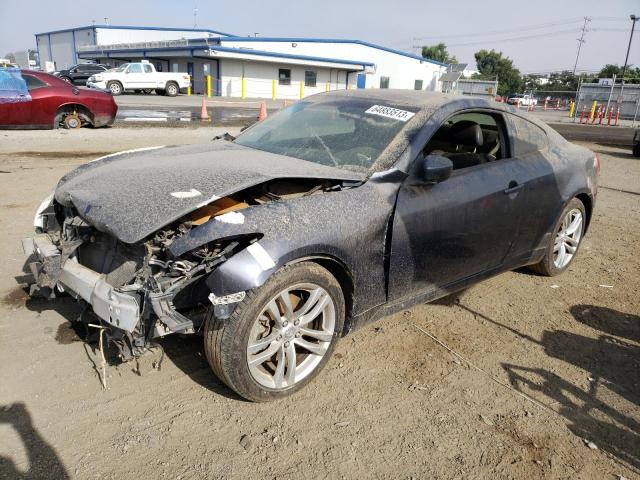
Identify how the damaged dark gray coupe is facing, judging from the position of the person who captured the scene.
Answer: facing the viewer and to the left of the viewer

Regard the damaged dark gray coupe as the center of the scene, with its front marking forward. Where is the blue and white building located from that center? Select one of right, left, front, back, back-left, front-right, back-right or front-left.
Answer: back-right

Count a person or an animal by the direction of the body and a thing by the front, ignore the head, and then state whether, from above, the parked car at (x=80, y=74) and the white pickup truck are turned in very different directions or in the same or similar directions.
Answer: same or similar directions

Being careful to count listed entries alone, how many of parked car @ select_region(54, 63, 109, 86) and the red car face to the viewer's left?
2

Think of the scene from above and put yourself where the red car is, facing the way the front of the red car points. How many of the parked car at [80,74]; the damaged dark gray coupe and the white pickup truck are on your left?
1

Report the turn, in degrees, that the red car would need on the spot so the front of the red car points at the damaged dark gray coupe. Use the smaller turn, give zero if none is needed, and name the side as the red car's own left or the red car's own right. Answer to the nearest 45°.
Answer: approximately 90° to the red car's own left

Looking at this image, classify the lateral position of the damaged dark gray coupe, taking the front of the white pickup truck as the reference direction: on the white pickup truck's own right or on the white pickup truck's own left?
on the white pickup truck's own left

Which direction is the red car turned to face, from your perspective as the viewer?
facing to the left of the viewer

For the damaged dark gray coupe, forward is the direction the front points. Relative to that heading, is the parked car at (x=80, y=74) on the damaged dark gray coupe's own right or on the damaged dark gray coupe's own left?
on the damaged dark gray coupe's own right

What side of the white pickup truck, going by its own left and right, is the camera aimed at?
left

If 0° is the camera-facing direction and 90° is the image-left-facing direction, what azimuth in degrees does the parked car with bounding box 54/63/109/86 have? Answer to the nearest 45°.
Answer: approximately 90°

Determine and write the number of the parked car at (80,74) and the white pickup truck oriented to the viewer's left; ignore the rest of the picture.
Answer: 2
